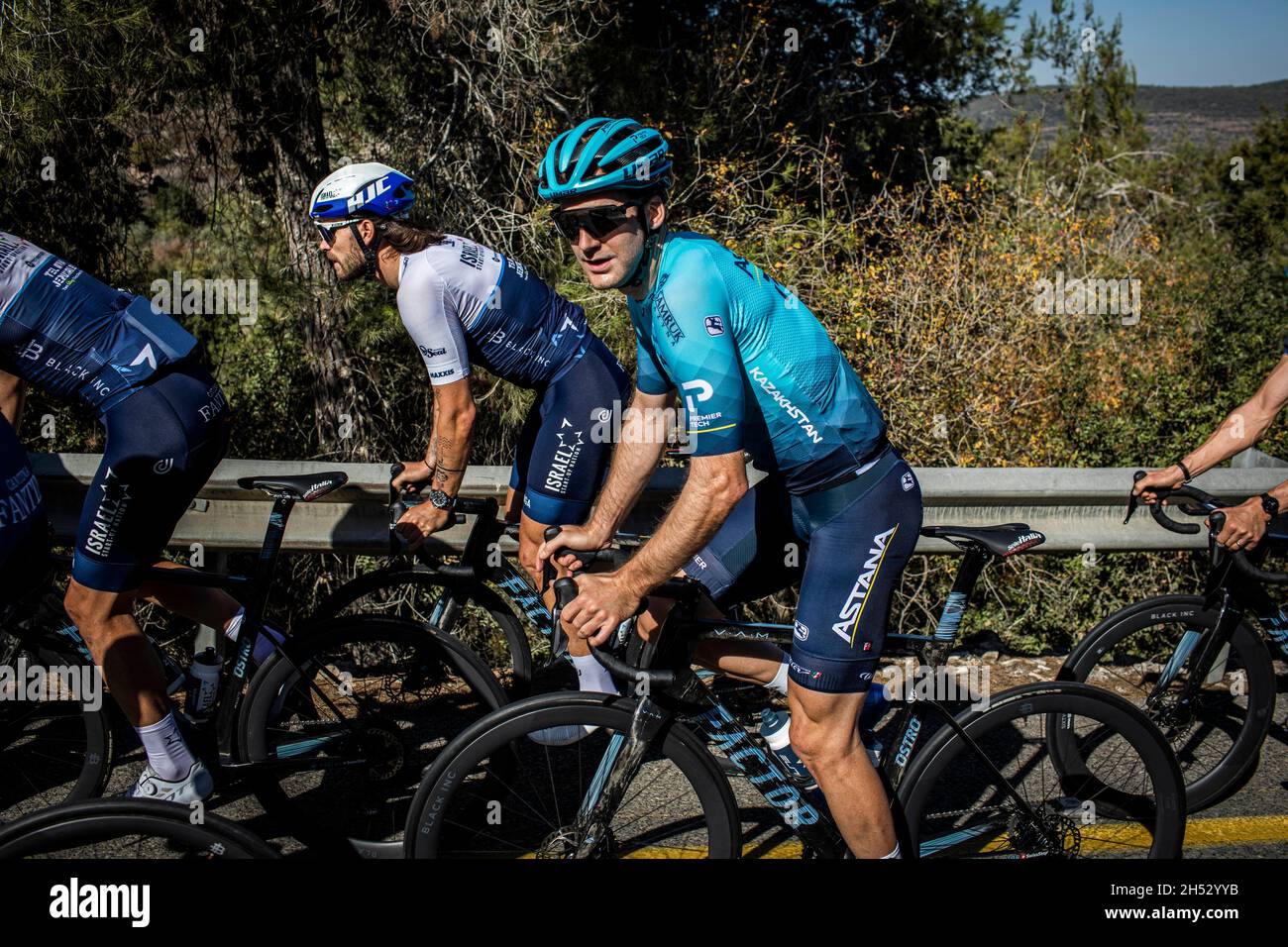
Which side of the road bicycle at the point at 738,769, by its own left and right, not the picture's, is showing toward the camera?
left

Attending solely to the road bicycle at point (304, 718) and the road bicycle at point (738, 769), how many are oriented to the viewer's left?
2

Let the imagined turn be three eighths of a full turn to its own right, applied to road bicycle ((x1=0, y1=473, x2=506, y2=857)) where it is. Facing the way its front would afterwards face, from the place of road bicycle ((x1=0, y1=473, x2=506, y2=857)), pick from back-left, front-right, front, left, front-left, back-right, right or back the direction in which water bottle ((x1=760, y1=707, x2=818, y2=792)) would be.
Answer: right

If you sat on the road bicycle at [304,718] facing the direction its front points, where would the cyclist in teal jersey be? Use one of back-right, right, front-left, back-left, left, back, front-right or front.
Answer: back-left

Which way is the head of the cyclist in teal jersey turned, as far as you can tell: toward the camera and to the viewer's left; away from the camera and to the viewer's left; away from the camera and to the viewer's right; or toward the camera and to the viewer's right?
toward the camera and to the viewer's left

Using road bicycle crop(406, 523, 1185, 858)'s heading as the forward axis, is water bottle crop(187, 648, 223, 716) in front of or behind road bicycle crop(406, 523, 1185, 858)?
in front

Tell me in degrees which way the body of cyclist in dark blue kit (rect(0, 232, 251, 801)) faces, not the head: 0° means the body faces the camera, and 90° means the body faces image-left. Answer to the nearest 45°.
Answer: approximately 90°

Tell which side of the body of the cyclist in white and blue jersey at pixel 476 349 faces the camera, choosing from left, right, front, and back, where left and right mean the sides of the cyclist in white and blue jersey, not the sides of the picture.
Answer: left

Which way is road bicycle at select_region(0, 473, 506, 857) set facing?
to the viewer's left

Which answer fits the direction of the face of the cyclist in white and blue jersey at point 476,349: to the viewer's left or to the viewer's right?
to the viewer's left
